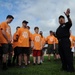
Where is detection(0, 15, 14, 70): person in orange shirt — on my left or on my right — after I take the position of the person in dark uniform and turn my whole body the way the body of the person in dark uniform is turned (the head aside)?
on my right

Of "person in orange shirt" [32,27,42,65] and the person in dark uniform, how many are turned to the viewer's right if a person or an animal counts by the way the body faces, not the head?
0

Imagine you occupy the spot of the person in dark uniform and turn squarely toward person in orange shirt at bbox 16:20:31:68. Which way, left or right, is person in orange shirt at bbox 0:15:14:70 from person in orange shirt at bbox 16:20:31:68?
left

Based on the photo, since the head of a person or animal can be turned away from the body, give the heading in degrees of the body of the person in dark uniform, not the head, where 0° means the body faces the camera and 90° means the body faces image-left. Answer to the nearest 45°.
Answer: approximately 45°

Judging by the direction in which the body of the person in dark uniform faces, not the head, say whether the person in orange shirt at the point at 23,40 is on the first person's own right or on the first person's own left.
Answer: on the first person's own right

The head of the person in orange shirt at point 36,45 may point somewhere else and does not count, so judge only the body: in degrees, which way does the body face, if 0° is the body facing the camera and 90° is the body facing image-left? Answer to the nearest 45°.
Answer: approximately 0°
